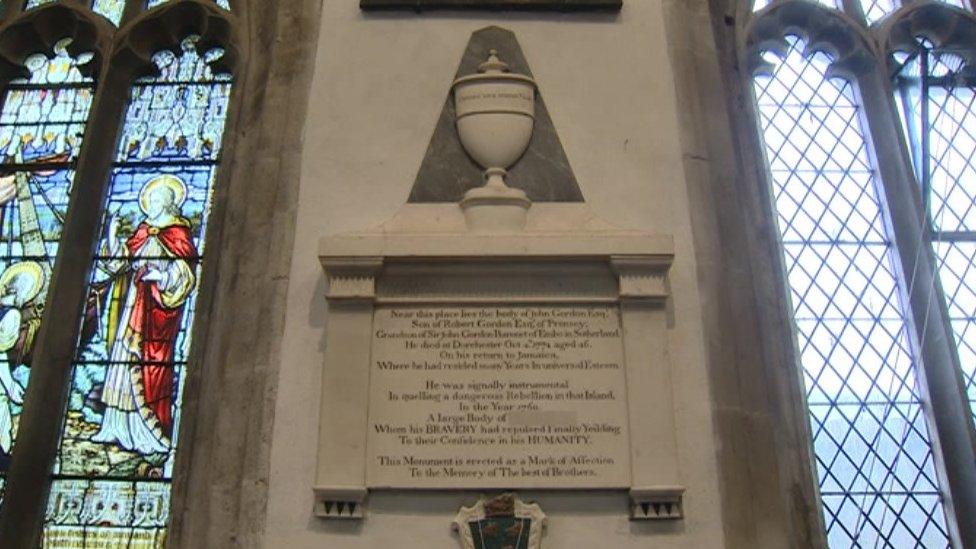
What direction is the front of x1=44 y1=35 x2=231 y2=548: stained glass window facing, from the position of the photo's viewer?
facing the viewer

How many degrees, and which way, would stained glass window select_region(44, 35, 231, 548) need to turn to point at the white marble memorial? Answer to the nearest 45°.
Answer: approximately 45° to its left

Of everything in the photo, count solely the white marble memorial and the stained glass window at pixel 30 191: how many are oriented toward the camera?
2

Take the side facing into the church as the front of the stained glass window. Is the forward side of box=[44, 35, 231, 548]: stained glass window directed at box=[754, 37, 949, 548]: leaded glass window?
no

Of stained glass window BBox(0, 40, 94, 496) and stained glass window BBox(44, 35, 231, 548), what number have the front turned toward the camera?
2

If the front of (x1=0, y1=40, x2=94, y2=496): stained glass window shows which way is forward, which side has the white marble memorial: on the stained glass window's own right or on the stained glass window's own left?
on the stained glass window's own left

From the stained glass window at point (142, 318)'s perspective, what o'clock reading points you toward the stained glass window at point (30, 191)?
the stained glass window at point (30, 191) is roughly at 4 o'clock from the stained glass window at point (142, 318).

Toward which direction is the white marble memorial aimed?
toward the camera

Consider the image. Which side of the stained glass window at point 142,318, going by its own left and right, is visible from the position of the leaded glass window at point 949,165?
left

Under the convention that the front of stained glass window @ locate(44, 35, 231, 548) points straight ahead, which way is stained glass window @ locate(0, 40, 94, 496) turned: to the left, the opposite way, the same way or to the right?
the same way

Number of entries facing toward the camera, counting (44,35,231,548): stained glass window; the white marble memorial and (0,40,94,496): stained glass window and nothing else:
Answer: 3

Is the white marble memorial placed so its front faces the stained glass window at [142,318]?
no

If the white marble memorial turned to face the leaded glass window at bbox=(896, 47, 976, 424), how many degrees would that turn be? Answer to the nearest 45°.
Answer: approximately 90° to its left

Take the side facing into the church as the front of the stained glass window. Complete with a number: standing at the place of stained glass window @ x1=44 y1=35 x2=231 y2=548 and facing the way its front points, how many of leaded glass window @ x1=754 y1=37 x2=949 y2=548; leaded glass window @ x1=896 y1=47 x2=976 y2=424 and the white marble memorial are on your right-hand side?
0
